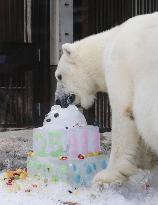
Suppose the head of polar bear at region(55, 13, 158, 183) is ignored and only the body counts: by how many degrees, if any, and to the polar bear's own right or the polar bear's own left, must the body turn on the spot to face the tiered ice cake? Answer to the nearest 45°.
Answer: approximately 45° to the polar bear's own right

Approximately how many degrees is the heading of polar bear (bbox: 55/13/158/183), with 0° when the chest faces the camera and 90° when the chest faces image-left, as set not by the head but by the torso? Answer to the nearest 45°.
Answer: approximately 90°
